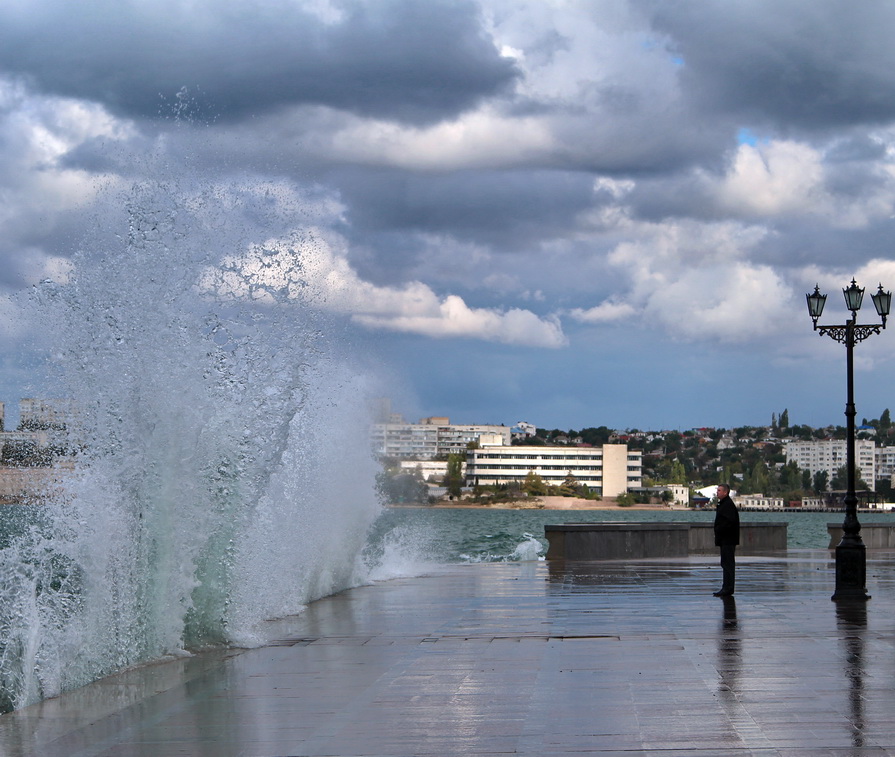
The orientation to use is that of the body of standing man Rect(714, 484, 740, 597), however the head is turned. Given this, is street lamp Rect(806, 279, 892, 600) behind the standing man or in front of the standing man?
behind

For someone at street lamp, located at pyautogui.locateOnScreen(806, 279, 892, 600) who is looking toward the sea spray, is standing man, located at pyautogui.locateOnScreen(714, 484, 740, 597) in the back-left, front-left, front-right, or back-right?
front-right

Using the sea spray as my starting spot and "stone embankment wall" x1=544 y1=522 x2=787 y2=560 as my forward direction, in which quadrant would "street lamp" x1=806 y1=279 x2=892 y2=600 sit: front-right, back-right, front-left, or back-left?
front-right

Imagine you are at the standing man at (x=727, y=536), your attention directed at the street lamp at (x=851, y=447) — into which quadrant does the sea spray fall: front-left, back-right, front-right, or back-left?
back-right

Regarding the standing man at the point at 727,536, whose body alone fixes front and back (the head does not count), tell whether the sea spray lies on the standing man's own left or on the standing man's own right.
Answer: on the standing man's own left

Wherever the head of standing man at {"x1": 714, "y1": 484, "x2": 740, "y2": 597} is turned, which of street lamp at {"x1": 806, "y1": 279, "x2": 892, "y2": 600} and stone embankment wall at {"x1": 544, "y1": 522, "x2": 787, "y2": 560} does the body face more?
the stone embankment wall

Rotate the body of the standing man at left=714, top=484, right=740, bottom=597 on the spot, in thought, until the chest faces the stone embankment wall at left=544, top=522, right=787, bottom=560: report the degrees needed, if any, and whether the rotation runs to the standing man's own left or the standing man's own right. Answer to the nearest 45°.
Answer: approximately 90° to the standing man's own right

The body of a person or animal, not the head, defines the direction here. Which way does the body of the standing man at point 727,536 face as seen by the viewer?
to the viewer's left

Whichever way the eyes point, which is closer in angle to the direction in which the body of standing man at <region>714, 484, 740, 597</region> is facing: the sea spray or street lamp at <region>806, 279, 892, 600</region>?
the sea spray
